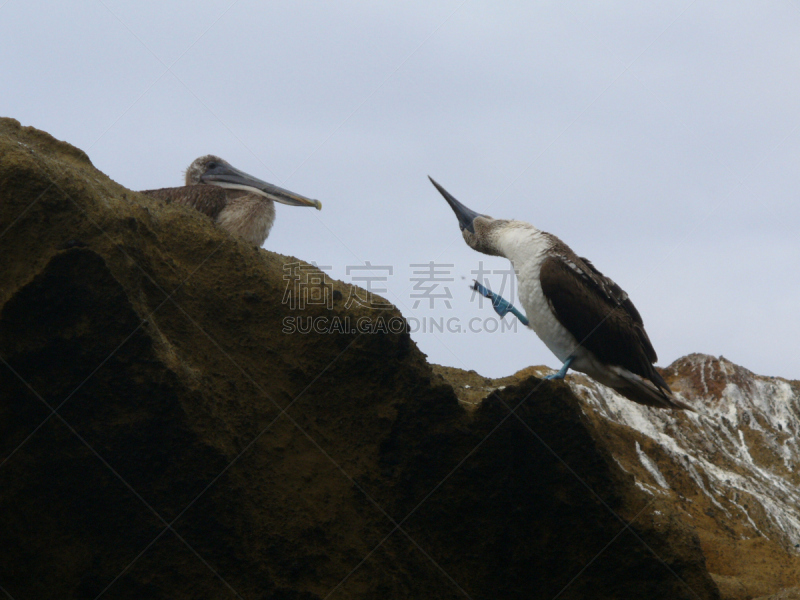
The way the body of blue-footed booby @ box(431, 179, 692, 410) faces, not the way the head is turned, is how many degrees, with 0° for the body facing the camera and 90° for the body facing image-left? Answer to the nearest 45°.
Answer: approximately 90°

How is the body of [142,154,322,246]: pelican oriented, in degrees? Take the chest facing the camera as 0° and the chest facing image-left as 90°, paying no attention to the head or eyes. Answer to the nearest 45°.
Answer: approximately 270°
